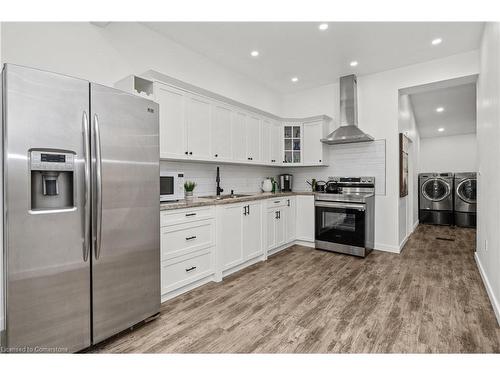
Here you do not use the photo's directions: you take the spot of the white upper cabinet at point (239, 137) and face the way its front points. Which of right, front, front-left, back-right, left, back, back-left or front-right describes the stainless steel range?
front-left

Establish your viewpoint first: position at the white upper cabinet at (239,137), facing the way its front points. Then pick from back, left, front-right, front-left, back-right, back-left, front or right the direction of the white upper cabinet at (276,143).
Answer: left

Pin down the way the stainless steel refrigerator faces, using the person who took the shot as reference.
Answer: facing the viewer and to the right of the viewer

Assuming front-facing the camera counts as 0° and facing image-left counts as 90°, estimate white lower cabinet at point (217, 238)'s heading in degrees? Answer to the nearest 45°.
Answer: approximately 315°

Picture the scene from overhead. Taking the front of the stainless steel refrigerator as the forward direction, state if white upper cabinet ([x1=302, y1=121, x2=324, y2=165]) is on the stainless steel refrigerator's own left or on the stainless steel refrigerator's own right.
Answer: on the stainless steel refrigerator's own left

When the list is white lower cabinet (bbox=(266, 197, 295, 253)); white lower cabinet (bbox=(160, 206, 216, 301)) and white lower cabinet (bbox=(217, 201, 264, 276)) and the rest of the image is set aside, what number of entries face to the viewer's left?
0

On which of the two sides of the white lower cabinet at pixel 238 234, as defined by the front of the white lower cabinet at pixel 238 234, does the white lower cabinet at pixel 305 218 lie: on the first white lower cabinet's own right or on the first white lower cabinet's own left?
on the first white lower cabinet's own left

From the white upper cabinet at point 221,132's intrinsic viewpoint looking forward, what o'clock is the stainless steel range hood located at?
The stainless steel range hood is roughly at 10 o'clock from the white upper cabinet.

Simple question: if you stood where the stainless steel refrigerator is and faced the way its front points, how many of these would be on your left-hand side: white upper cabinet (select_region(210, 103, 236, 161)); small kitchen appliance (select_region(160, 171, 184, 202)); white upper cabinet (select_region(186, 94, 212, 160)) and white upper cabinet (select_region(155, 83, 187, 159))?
4

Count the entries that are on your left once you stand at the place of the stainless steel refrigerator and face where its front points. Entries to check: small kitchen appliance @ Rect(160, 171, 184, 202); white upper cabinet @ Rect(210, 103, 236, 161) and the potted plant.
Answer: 3

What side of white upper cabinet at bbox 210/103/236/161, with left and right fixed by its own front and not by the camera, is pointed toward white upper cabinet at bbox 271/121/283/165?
left

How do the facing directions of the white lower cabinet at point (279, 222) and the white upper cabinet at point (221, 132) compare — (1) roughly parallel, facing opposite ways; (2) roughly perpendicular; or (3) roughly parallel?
roughly parallel

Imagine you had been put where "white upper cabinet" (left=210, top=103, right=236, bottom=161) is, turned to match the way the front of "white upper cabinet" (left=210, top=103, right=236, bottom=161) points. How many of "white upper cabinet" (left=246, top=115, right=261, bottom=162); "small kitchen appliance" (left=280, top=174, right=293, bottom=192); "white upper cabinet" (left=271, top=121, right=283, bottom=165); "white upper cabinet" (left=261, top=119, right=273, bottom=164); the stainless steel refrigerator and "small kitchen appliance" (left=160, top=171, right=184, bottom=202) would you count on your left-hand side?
4

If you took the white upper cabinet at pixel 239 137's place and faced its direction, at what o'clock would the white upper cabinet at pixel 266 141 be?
the white upper cabinet at pixel 266 141 is roughly at 9 o'clock from the white upper cabinet at pixel 239 137.
